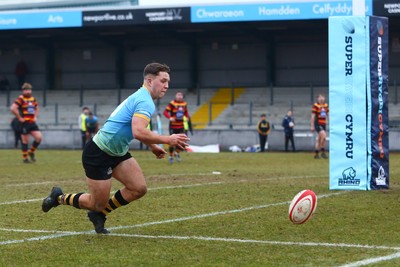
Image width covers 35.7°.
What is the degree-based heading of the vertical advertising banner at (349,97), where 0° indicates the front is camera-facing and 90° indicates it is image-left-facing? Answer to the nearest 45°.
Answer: approximately 0°

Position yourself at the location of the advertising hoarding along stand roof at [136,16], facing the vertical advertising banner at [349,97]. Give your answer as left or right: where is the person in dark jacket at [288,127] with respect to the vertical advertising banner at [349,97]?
left

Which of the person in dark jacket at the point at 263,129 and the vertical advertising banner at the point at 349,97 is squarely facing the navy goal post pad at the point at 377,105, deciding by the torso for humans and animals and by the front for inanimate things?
the person in dark jacket

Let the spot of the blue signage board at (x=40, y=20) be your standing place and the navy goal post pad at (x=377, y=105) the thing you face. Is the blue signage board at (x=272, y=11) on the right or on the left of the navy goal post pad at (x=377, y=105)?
left
